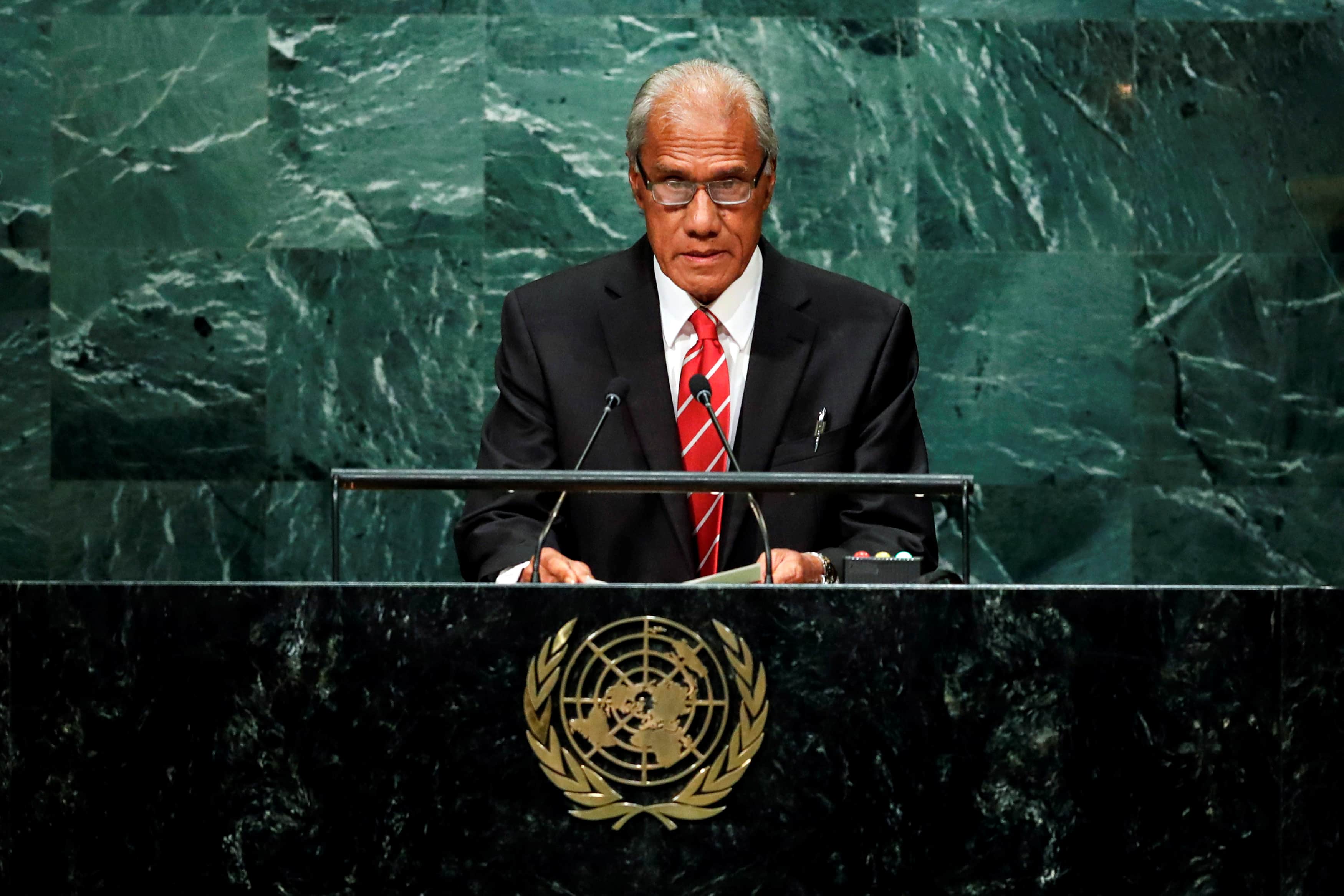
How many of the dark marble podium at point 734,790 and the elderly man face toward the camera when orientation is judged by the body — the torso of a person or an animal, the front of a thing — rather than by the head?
2

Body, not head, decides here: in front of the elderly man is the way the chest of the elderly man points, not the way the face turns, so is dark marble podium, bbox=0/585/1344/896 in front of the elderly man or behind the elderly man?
in front

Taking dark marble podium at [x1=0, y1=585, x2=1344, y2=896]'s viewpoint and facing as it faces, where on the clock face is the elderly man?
The elderly man is roughly at 6 o'clock from the dark marble podium.

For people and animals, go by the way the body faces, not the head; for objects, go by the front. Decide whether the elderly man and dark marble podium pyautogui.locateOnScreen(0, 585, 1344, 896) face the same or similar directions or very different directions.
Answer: same or similar directions

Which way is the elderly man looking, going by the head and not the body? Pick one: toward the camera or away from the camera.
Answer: toward the camera

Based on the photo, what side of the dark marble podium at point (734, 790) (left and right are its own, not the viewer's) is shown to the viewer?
front

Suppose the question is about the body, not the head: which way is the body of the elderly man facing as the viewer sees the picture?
toward the camera
